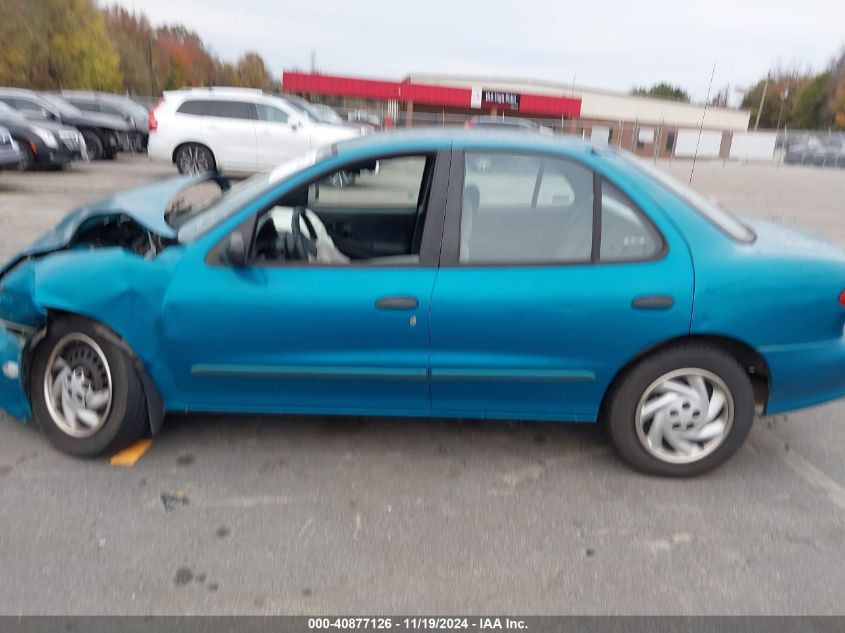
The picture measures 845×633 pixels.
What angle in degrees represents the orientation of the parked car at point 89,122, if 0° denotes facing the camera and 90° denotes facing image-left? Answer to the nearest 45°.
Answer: approximately 315°

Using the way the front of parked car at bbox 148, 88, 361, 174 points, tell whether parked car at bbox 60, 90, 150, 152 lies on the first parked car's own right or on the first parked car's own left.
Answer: on the first parked car's own left

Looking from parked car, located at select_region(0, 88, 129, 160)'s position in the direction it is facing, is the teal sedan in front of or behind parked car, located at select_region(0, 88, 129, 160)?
in front

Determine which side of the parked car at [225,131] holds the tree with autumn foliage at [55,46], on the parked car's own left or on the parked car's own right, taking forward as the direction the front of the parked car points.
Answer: on the parked car's own left

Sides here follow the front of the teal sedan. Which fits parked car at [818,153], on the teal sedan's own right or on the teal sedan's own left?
on the teal sedan's own right

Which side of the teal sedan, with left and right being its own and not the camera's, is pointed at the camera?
left

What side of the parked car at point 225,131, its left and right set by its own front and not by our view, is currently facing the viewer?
right

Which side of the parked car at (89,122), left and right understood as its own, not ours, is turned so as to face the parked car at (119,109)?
left

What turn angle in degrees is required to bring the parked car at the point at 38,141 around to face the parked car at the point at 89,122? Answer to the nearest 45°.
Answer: approximately 135° to its left

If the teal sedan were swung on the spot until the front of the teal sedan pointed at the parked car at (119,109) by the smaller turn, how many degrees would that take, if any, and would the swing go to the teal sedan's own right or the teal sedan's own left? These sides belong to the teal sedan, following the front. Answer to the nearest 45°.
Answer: approximately 45° to the teal sedan's own right
